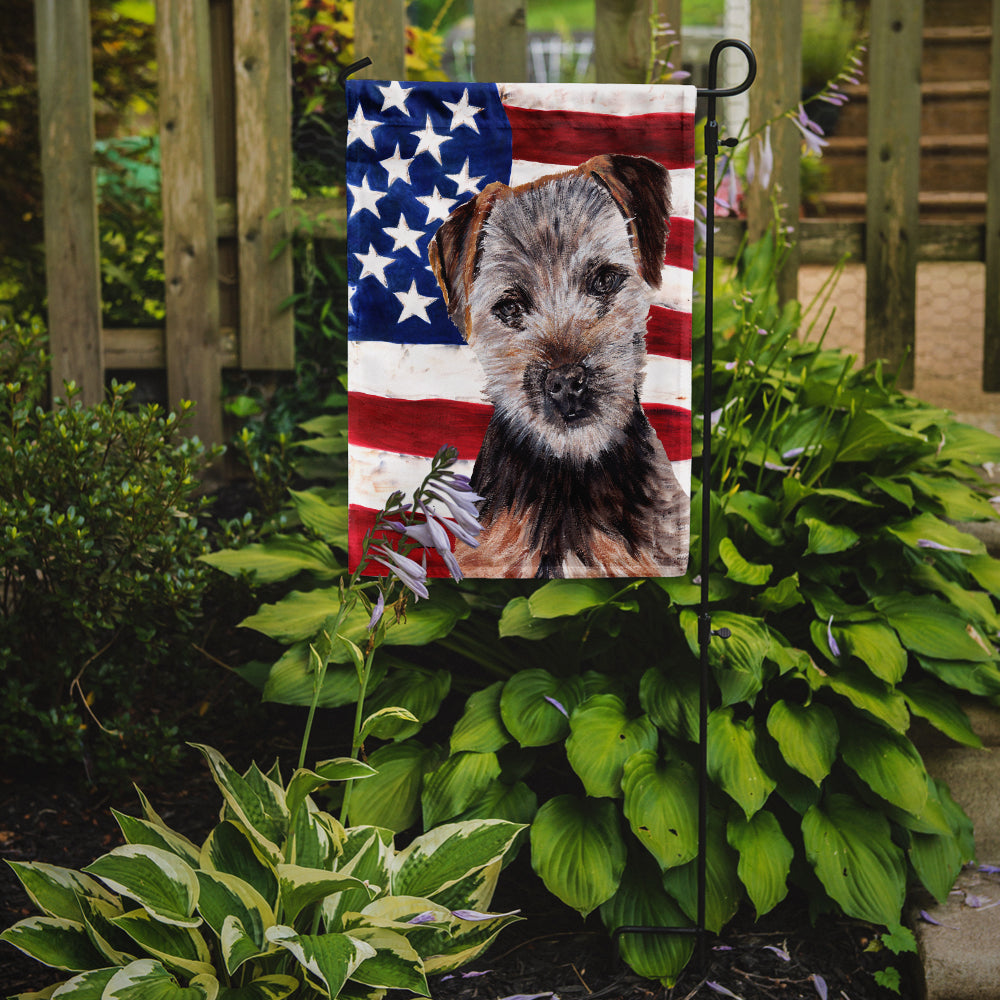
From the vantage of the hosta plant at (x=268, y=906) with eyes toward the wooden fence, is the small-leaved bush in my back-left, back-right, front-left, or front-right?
front-left

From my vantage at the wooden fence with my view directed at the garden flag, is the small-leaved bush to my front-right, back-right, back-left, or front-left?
front-right

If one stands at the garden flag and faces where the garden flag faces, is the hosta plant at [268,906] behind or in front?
in front

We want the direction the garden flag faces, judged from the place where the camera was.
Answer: facing the viewer

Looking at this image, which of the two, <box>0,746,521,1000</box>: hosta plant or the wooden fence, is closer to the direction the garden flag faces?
the hosta plant

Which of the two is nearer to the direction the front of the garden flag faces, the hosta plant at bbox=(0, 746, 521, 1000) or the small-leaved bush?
the hosta plant

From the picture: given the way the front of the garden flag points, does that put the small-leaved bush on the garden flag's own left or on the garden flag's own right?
on the garden flag's own right

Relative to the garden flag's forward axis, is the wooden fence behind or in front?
behind
